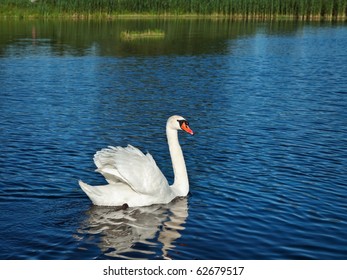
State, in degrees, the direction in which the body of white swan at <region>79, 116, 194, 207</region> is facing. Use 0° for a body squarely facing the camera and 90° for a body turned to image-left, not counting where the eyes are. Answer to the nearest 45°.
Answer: approximately 270°
